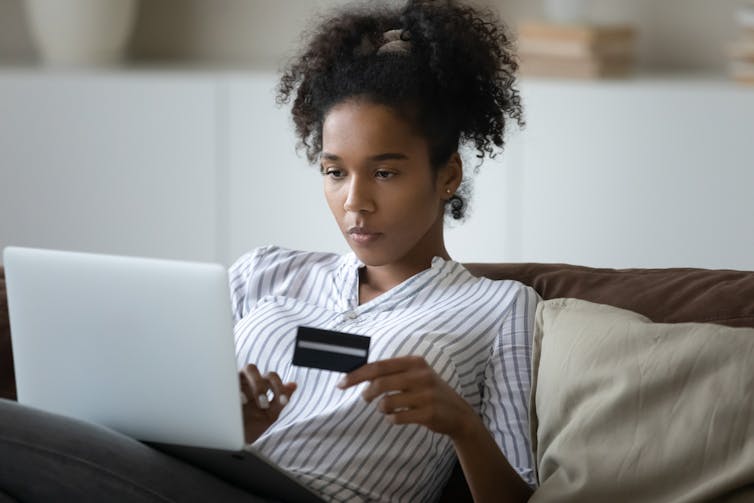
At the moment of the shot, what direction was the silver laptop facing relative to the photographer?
facing away from the viewer and to the right of the viewer

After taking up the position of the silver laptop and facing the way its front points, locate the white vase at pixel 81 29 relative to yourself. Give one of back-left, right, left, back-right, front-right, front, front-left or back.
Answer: front-left

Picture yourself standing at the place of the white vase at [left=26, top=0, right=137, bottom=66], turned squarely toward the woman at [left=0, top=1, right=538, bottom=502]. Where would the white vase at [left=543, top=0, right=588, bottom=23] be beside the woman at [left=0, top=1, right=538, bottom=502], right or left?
left

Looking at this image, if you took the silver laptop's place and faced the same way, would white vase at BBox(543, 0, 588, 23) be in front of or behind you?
in front

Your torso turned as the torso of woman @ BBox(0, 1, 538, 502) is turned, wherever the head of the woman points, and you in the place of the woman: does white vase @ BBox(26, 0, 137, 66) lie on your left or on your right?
on your right

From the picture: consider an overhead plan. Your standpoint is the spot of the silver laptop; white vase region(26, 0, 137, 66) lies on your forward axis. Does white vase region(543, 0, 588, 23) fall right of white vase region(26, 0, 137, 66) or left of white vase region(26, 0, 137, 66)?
right

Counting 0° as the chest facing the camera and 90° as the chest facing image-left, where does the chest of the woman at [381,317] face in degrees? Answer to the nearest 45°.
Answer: approximately 45°
